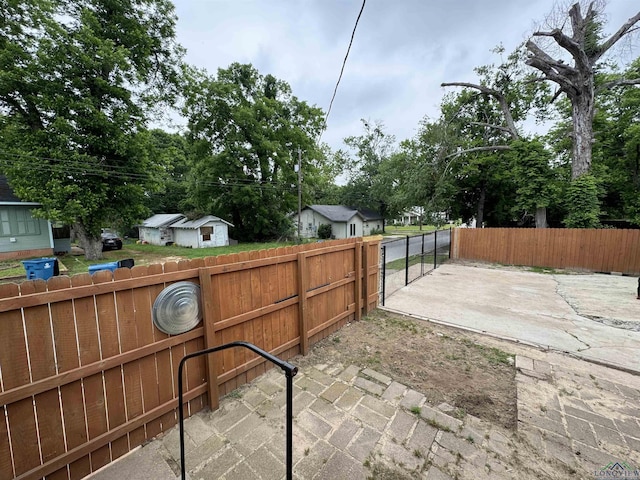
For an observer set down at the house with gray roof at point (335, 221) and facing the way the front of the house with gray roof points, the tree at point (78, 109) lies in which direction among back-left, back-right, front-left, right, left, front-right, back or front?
right

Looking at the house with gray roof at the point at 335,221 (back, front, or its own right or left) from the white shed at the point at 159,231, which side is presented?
right

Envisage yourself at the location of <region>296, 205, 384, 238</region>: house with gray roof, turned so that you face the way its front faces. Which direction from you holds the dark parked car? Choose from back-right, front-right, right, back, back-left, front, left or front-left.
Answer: right

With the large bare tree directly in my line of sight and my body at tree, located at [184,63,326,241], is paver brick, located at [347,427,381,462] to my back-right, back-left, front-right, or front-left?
front-right

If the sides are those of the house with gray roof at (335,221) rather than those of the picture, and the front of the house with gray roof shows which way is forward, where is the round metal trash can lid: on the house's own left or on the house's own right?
on the house's own right

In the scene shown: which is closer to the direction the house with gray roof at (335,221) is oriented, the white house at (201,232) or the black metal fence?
the black metal fence

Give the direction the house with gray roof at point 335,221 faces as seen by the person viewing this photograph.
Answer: facing the viewer and to the right of the viewer

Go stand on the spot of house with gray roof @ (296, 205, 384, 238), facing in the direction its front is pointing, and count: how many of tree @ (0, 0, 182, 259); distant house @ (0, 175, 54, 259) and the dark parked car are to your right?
3

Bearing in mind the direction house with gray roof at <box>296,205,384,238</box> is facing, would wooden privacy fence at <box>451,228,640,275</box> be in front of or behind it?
in front

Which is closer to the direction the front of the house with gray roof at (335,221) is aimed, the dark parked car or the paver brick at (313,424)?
the paver brick

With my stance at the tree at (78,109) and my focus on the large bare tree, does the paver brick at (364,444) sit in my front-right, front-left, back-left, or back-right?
front-right

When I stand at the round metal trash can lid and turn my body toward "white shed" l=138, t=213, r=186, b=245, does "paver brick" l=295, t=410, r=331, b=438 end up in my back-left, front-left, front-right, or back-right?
back-right

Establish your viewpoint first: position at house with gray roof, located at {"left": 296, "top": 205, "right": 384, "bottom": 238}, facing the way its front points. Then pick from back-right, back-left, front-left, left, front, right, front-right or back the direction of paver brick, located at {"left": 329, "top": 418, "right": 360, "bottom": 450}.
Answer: front-right

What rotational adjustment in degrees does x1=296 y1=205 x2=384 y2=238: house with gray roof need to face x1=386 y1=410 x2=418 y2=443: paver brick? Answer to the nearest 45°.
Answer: approximately 45° to its right

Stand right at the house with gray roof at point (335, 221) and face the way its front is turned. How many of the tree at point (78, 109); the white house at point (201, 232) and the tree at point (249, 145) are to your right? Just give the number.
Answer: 3

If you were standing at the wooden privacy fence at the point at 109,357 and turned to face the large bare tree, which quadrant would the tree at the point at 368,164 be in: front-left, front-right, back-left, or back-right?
front-left

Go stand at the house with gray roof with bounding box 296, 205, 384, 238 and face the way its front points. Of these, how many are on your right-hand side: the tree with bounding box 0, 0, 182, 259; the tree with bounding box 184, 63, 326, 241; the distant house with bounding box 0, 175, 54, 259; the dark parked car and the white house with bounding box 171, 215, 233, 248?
5

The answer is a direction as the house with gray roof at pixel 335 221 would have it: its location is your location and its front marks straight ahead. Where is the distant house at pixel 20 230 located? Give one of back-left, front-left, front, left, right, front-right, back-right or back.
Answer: right
